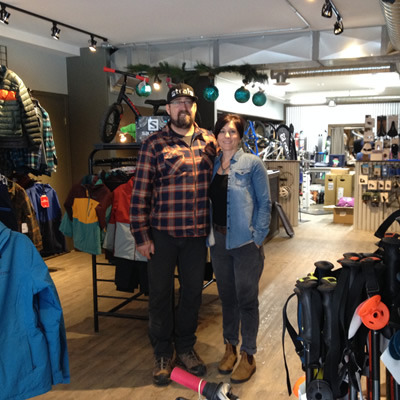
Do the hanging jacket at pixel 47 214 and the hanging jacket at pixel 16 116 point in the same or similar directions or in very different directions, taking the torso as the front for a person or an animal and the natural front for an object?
same or similar directions

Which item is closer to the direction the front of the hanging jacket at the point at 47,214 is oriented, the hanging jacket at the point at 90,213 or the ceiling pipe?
the hanging jacket

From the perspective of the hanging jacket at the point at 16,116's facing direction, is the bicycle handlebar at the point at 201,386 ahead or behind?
ahead

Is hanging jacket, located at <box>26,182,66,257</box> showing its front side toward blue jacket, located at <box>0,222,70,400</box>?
yes

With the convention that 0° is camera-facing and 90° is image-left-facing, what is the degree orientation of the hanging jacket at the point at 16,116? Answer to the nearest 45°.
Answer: approximately 0°

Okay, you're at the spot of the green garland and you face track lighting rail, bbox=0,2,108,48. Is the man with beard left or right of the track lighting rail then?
left

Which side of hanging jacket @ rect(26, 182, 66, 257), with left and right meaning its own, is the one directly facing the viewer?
front

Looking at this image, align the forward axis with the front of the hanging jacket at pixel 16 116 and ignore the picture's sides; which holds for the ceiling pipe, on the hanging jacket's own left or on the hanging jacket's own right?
on the hanging jacket's own left
